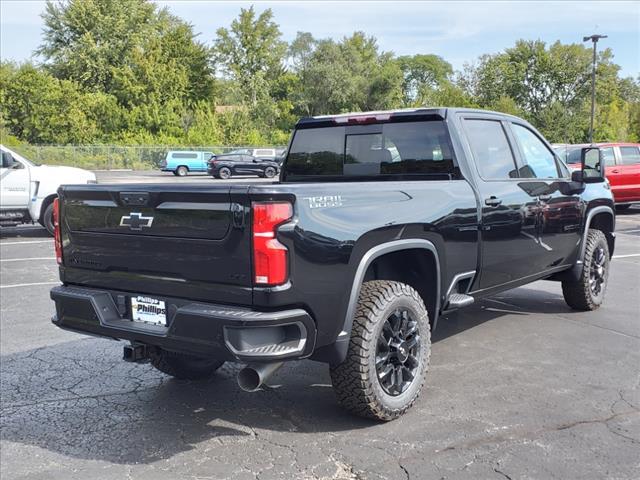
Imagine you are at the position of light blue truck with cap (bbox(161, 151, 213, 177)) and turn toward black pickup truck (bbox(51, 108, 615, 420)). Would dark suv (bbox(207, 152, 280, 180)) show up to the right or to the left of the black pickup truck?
left

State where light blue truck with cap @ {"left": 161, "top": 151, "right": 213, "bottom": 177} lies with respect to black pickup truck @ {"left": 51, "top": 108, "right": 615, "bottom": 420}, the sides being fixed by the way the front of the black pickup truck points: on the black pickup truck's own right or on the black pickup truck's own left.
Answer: on the black pickup truck's own left

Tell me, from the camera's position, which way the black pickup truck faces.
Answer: facing away from the viewer and to the right of the viewer

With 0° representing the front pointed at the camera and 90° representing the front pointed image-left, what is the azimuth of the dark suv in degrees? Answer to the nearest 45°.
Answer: approximately 270°

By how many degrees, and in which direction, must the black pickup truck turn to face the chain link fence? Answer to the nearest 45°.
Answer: approximately 45° to its left

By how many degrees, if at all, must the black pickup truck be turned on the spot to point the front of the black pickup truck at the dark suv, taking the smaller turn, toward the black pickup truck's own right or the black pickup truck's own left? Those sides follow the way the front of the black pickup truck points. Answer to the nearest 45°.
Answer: approximately 45° to the black pickup truck's own left
